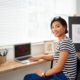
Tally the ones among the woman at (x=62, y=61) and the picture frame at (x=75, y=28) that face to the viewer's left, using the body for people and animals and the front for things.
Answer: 1

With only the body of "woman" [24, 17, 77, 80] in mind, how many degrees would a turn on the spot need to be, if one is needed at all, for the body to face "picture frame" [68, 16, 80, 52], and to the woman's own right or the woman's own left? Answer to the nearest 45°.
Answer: approximately 90° to the woman's own right

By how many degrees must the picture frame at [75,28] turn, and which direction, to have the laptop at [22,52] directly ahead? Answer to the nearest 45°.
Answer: approximately 45° to its right

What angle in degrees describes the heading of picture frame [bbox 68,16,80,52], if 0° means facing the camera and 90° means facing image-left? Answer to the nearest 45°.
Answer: approximately 0°

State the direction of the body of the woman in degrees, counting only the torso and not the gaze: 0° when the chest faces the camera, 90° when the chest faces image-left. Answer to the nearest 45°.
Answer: approximately 90°
